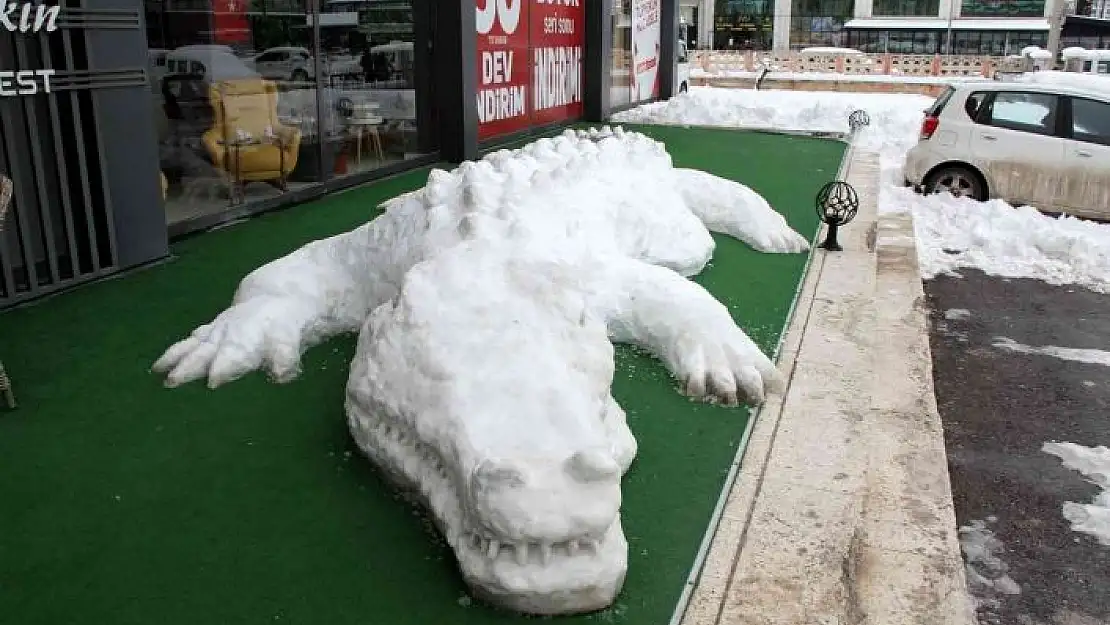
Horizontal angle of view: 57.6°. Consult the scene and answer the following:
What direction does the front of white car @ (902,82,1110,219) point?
to the viewer's right

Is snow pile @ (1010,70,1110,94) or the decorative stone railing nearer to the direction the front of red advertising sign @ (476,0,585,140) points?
the snow pile

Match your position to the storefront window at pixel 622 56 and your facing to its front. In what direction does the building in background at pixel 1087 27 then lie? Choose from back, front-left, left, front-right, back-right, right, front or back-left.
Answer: left

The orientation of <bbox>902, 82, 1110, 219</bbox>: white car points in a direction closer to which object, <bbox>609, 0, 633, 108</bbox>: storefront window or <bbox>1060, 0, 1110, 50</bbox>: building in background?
the building in background

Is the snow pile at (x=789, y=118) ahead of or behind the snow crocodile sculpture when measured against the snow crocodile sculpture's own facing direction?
behind

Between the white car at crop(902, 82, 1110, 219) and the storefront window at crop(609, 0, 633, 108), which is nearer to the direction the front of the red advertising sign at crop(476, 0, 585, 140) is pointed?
the white car

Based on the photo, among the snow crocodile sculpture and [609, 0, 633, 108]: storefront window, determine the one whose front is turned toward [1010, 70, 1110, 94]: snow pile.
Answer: the storefront window

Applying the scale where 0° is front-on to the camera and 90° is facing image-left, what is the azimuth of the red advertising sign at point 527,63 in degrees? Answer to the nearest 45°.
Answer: approximately 315°

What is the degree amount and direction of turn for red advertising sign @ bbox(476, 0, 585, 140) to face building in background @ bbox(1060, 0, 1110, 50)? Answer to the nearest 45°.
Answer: approximately 90° to its left

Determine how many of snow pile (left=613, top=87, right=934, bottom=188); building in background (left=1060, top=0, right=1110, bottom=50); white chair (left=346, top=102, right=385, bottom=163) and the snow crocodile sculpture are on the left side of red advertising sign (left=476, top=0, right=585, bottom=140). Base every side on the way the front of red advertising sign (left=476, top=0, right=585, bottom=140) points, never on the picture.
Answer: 2

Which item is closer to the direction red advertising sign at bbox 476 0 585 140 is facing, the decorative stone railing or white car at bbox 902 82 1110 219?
the white car

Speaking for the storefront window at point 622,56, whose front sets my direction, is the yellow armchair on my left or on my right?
on my right

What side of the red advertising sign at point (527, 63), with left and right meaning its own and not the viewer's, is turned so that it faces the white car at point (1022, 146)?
front

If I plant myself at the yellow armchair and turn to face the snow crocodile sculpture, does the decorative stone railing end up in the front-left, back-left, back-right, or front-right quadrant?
back-left

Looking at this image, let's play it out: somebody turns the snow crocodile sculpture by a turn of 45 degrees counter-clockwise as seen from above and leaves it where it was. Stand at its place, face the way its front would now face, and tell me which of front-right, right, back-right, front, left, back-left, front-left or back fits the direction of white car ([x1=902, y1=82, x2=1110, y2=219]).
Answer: left

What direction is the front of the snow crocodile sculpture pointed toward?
toward the camera
